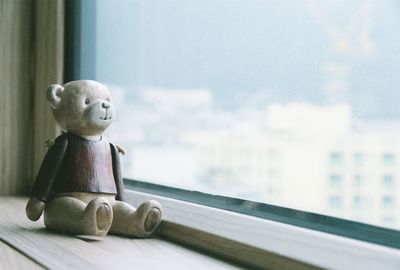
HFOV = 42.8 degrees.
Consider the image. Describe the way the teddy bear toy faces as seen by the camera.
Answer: facing the viewer and to the right of the viewer
